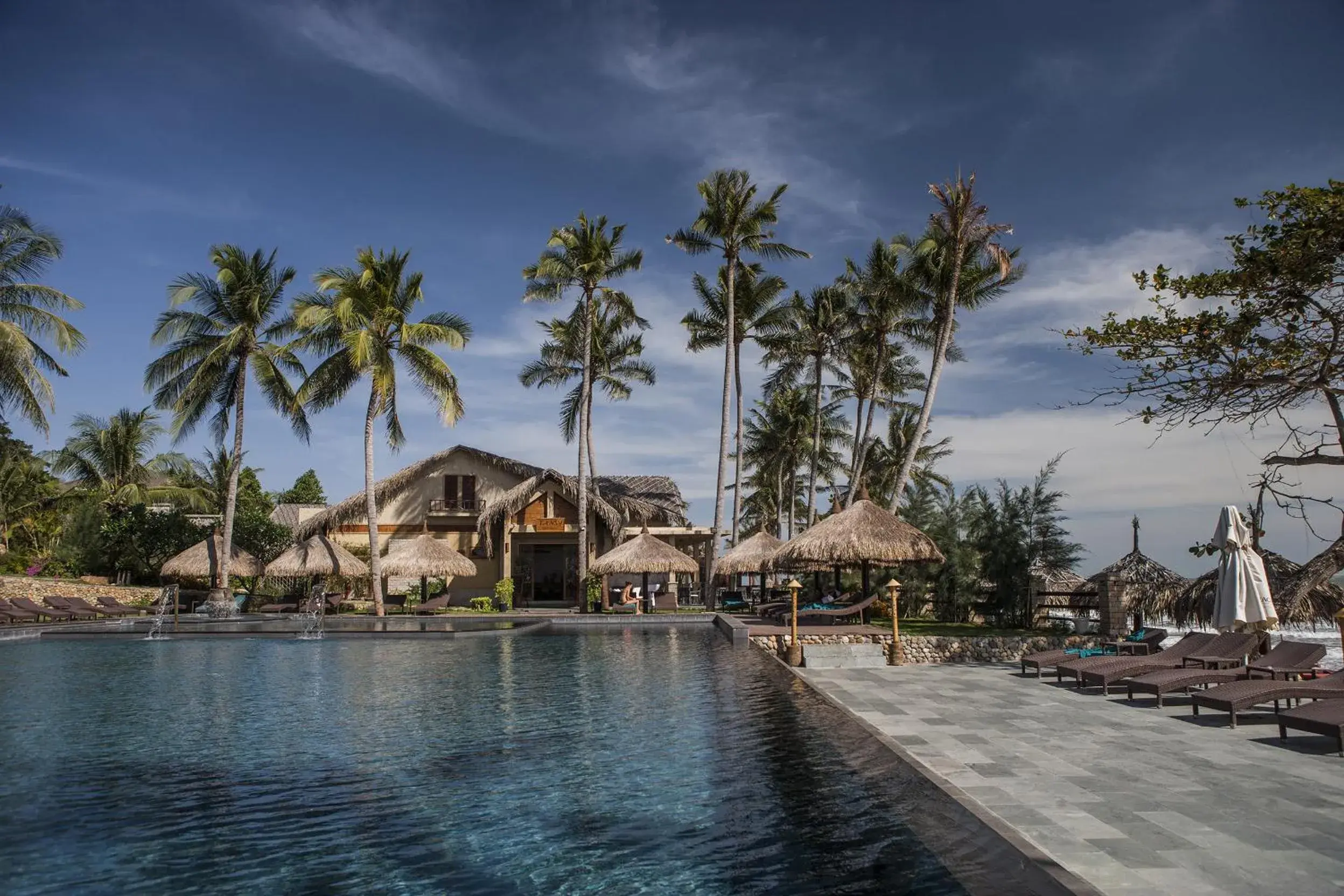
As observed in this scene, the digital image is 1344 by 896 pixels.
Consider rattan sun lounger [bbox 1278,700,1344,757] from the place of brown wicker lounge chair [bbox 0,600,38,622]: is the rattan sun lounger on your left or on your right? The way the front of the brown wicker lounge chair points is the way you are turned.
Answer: on your right

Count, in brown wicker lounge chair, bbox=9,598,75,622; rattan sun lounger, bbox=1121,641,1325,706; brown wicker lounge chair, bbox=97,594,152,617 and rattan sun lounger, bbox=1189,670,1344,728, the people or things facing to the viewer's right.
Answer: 2

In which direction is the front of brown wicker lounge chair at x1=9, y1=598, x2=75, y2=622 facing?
to the viewer's right

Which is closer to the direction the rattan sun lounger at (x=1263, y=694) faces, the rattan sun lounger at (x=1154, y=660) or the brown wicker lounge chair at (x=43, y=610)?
the brown wicker lounge chair

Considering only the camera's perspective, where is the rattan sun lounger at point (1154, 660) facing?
facing the viewer and to the left of the viewer

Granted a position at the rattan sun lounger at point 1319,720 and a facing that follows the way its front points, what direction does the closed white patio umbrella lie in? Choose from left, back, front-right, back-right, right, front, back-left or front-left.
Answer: back-right

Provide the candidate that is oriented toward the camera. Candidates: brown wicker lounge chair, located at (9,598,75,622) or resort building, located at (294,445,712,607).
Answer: the resort building

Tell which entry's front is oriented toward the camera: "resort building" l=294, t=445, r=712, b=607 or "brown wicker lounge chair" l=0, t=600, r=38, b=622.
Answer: the resort building

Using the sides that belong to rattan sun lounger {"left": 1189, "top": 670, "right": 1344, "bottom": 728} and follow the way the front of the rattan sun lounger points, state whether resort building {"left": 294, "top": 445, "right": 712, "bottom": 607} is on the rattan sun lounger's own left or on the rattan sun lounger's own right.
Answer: on the rattan sun lounger's own right

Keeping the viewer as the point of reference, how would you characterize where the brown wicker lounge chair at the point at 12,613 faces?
facing to the right of the viewer

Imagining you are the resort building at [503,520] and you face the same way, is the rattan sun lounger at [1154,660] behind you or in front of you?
in front

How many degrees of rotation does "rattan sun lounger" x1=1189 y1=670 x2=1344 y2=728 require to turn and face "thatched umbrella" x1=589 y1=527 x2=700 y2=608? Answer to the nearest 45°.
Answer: approximately 90° to its right

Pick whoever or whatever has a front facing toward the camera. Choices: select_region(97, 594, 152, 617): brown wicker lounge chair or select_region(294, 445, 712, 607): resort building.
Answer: the resort building

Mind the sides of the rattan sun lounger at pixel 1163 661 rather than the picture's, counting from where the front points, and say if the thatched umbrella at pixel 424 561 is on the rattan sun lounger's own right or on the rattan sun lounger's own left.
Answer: on the rattan sun lounger's own right

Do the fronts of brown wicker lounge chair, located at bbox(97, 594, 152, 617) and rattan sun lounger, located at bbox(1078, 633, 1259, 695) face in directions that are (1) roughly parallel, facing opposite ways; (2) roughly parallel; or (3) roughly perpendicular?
roughly parallel, facing opposite ways

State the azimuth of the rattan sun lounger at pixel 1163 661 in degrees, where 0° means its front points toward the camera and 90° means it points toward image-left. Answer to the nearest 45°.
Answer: approximately 45°

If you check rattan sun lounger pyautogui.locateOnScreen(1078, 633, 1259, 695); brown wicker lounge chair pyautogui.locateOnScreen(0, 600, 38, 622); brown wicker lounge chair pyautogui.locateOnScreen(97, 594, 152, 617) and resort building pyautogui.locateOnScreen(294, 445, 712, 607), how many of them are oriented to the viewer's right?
2
